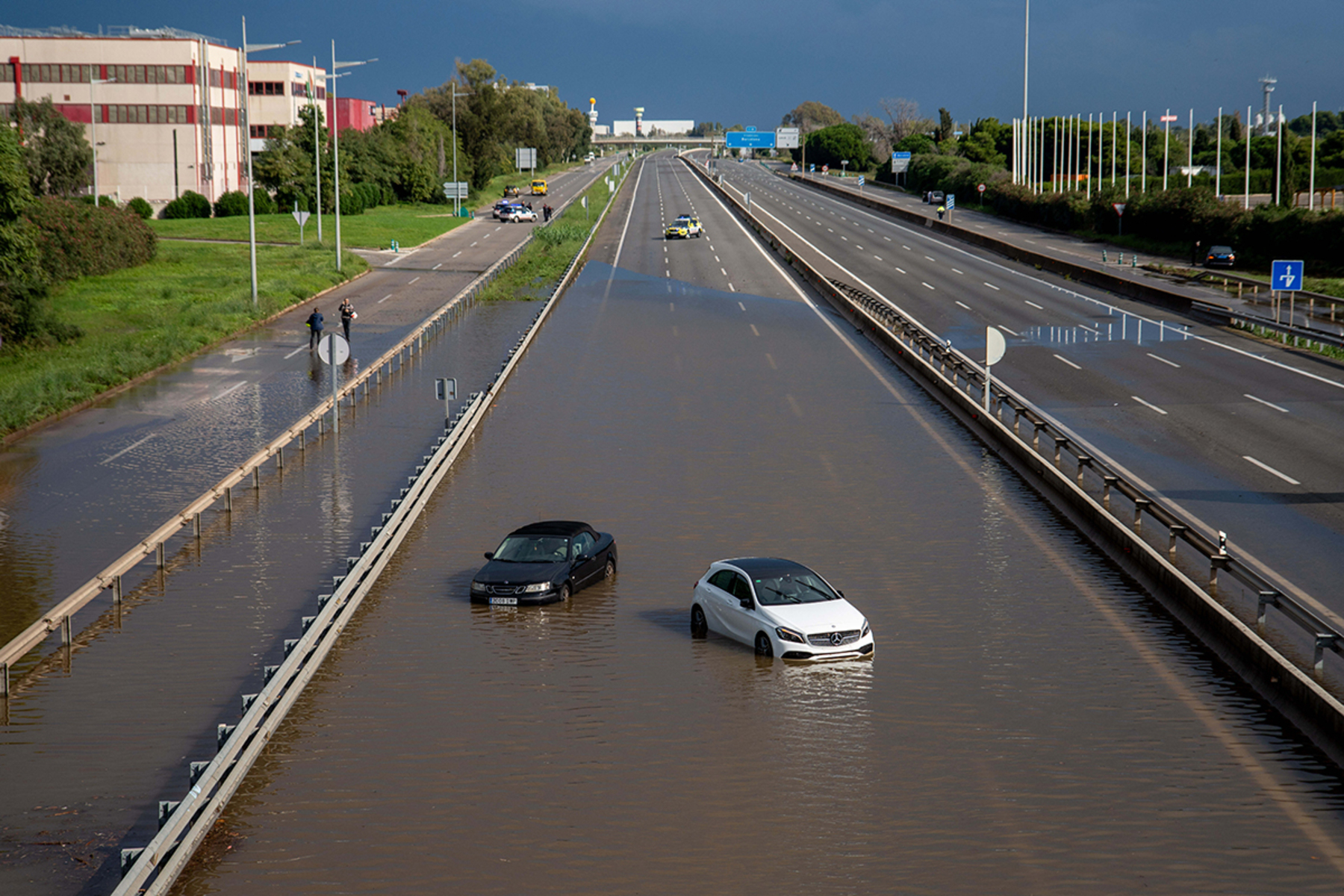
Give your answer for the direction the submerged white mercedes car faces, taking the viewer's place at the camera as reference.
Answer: facing the viewer and to the right of the viewer

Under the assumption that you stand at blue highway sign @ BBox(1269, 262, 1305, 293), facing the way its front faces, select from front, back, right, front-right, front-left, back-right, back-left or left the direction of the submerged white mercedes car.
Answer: front

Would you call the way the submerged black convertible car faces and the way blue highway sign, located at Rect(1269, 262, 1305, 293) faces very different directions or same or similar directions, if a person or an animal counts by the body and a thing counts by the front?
same or similar directions

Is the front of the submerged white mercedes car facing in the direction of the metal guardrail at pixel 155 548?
no

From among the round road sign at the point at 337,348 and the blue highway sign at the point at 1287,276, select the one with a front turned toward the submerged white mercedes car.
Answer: the blue highway sign

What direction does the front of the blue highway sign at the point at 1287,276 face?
toward the camera

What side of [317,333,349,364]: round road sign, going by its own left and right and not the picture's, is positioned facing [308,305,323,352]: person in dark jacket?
front

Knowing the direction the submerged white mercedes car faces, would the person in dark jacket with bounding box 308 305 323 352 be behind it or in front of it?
behind

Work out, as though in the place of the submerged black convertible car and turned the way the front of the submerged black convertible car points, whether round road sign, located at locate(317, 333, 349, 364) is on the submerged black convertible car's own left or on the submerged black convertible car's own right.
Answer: on the submerged black convertible car's own right

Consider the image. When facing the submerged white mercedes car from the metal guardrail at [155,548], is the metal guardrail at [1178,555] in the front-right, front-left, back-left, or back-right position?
front-left

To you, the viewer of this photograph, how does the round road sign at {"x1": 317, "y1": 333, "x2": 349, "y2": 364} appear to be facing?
facing away from the viewer

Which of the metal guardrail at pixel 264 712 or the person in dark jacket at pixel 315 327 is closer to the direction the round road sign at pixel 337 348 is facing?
the person in dark jacket

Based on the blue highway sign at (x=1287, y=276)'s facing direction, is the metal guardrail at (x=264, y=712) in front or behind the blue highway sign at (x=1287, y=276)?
in front

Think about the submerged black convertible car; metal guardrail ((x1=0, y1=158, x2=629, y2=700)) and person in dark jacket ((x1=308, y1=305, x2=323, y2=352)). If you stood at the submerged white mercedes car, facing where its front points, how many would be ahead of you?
0
